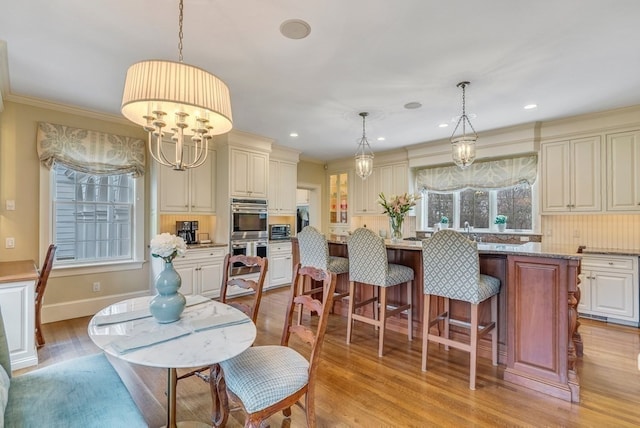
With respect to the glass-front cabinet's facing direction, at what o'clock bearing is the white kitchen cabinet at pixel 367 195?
The white kitchen cabinet is roughly at 9 o'clock from the glass-front cabinet.

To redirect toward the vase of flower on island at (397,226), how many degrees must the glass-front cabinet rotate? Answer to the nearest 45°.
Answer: approximately 45° to its left

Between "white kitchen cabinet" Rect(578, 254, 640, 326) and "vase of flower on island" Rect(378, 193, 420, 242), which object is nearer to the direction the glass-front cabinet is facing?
the vase of flower on island

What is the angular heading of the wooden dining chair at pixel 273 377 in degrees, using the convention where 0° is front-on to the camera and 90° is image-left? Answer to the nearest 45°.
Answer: approximately 45°

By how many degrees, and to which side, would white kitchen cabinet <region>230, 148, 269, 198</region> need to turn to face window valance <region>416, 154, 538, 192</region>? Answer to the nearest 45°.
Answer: approximately 45° to its left

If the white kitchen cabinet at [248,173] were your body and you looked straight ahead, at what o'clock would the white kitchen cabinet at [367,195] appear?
the white kitchen cabinet at [367,195] is roughly at 10 o'clock from the white kitchen cabinet at [248,173].

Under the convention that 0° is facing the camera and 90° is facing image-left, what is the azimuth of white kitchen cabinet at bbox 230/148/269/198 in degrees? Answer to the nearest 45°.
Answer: approximately 315°

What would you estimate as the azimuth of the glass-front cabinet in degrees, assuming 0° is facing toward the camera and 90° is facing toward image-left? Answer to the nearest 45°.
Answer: approximately 45°
